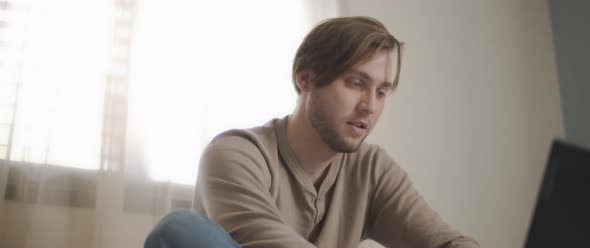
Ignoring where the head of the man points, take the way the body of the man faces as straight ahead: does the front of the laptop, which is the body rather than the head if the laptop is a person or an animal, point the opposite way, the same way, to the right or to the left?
the opposite way

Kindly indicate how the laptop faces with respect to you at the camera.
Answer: facing away from the viewer and to the left of the viewer

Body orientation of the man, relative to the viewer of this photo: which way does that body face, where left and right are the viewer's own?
facing the viewer and to the right of the viewer

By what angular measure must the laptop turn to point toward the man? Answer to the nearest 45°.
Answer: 0° — it already faces them

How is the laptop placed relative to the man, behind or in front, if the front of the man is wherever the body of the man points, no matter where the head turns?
in front

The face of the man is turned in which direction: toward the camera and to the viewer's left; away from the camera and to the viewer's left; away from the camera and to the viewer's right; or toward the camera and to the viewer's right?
toward the camera and to the viewer's right

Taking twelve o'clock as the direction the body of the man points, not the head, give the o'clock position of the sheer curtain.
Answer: The sheer curtain is roughly at 5 o'clock from the man.

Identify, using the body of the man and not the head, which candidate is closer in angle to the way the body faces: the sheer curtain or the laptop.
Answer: the laptop

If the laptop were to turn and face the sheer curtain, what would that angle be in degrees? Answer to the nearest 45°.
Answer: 0° — it already faces it
